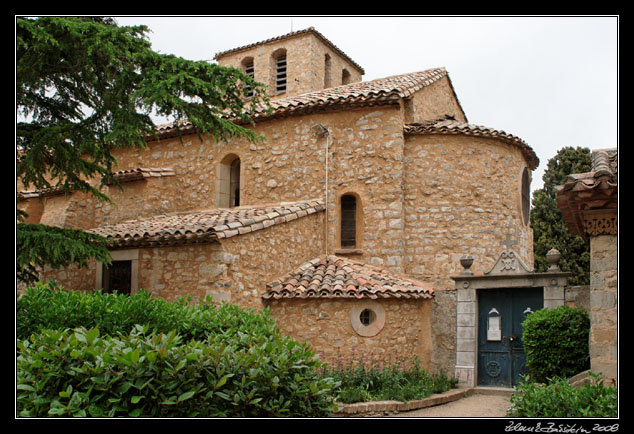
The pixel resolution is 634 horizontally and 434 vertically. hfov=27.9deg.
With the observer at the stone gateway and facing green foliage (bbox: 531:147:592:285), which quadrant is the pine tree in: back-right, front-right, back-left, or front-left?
back-left
